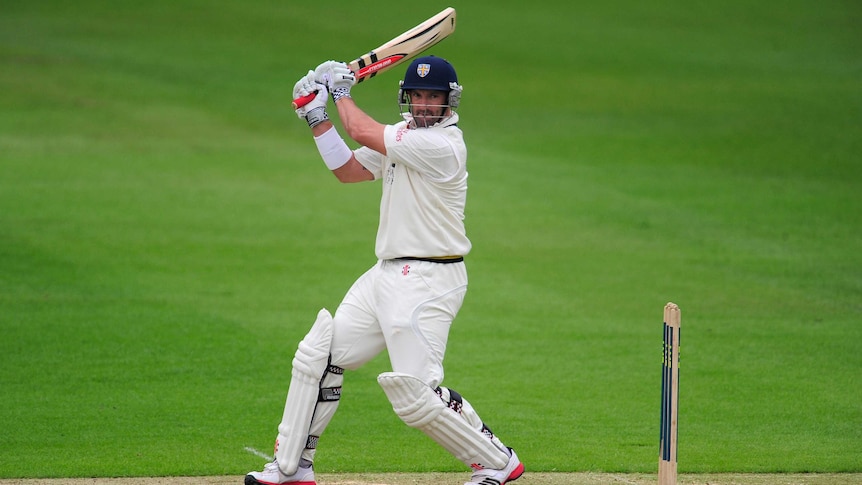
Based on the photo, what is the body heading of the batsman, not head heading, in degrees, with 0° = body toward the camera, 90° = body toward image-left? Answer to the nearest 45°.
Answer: approximately 45°
